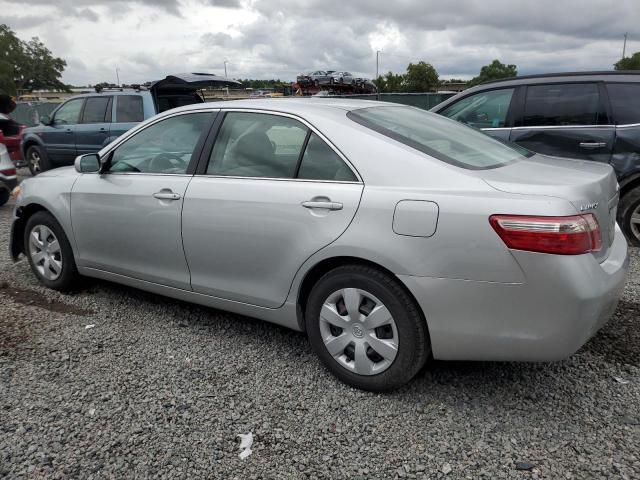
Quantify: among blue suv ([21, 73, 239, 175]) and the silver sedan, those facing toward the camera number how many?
0

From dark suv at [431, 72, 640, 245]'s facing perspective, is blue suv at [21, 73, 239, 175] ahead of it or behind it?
ahead

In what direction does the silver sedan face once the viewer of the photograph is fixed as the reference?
facing away from the viewer and to the left of the viewer

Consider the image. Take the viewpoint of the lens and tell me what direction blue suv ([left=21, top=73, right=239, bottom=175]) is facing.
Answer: facing away from the viewer and to the left of the viewer

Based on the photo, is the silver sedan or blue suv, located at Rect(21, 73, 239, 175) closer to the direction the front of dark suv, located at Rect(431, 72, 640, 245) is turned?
the blue suv

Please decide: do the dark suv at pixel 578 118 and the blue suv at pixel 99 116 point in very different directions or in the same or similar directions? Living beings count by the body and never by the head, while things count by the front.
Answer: same or similar directions

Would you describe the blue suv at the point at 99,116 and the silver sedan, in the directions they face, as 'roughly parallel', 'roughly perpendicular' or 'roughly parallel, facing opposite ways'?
roughly parallel

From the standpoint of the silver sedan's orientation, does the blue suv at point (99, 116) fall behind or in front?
in front

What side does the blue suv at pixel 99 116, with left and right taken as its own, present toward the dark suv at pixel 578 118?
back

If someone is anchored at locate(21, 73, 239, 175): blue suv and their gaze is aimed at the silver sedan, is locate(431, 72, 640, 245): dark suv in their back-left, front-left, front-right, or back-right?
front-left

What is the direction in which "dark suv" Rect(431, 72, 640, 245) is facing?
to the viewer's left

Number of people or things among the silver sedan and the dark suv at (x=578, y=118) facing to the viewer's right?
0

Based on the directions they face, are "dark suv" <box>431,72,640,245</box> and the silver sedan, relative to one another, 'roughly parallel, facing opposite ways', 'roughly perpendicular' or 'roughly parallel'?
roughly parallel

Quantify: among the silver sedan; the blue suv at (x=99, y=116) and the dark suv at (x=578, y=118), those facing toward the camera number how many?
0
